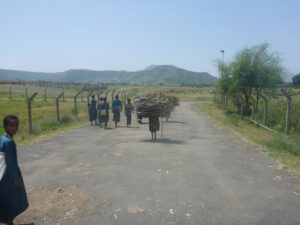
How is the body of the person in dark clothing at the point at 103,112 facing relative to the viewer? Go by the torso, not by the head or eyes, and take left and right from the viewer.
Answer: facing away from the viewer

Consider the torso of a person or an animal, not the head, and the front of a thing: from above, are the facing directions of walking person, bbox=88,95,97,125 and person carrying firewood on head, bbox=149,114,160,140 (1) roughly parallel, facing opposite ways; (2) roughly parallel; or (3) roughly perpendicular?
roughly parallel

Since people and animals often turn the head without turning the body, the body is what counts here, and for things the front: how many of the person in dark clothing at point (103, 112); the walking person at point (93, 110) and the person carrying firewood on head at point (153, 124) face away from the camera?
3

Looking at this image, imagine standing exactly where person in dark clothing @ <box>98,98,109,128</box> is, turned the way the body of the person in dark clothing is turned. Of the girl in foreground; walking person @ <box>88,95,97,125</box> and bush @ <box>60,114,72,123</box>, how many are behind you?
1

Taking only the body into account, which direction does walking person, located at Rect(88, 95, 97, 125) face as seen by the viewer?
away from the camera

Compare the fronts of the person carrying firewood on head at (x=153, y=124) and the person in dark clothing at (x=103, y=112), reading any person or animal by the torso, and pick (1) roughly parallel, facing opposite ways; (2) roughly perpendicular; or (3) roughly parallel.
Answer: roughly parallel

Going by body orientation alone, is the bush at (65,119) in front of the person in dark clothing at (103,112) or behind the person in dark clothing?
in front

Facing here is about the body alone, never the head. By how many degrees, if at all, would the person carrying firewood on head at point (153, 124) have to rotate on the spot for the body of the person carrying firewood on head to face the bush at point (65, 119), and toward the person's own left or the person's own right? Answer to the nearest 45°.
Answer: approximately 45° to the person's own left

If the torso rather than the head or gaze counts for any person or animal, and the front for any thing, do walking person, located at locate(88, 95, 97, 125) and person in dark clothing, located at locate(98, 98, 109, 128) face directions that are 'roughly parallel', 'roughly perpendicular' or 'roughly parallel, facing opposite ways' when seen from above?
roughly parallel

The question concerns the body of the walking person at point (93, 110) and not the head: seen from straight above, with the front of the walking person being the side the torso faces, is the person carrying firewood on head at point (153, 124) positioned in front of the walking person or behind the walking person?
behind

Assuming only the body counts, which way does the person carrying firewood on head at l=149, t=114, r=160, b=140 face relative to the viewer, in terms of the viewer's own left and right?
facing away from the viewer

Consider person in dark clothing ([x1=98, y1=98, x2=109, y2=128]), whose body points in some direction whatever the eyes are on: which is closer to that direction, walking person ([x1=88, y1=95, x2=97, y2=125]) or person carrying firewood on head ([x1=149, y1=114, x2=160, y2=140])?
the walking person

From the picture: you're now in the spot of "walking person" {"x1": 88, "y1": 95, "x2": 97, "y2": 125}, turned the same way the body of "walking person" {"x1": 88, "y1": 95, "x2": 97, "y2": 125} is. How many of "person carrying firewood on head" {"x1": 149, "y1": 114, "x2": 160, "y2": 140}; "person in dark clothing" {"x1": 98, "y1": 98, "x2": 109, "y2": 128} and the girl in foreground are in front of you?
0

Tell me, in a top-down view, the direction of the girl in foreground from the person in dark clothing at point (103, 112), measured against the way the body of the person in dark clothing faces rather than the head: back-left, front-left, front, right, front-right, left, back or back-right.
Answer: back
